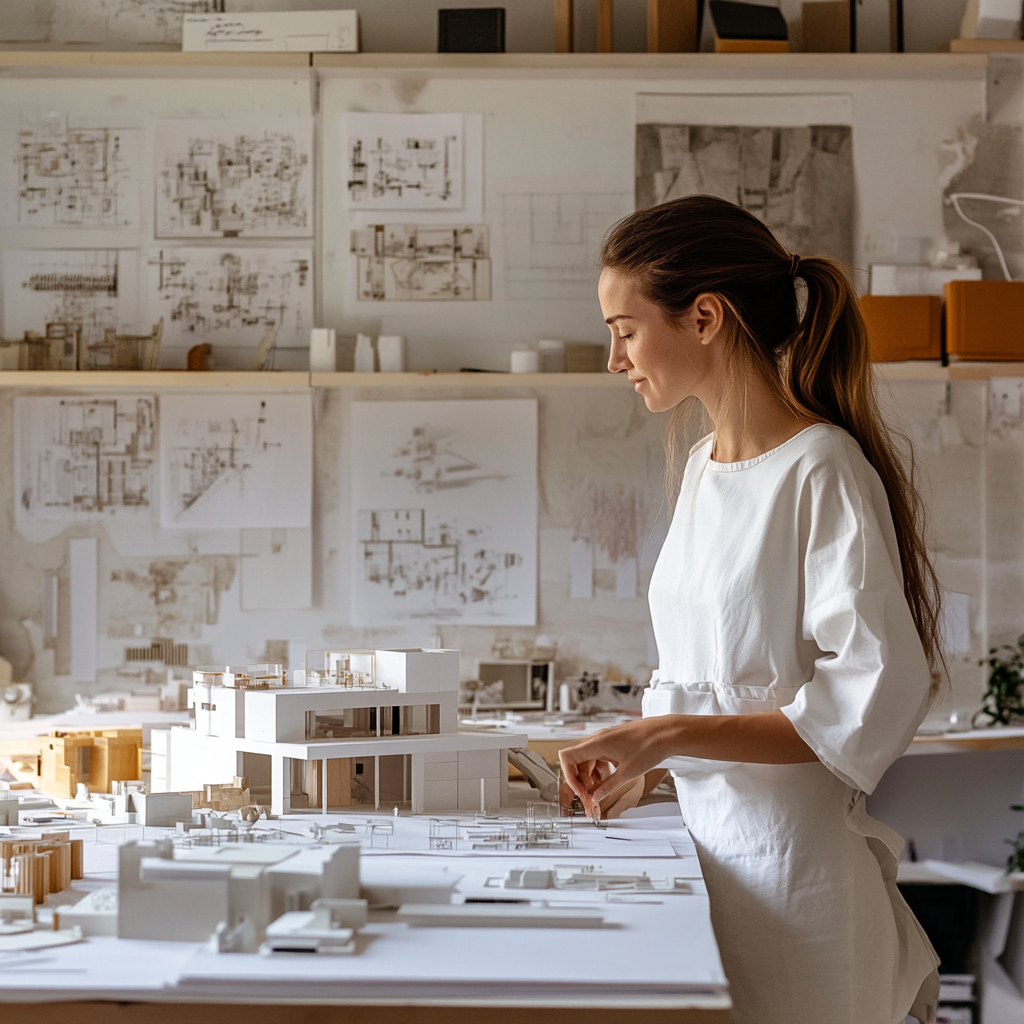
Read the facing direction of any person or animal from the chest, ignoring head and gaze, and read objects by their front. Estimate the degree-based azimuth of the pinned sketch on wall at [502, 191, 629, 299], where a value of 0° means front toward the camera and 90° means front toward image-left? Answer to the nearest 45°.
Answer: approximately 0°

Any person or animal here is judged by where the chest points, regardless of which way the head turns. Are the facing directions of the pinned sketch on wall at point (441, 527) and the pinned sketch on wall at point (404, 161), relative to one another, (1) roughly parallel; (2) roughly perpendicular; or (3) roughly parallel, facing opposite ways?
roughly parallel

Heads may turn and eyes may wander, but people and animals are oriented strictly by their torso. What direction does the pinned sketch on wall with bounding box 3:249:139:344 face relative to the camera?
toward the camera

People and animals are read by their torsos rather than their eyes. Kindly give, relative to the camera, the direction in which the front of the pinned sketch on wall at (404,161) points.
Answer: facing the viewer

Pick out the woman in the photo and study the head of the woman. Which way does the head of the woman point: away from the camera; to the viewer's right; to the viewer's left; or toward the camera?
to the viewer's left

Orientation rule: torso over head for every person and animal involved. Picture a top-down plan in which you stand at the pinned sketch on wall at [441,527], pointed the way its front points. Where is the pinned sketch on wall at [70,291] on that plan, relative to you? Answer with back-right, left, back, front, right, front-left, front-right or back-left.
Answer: right

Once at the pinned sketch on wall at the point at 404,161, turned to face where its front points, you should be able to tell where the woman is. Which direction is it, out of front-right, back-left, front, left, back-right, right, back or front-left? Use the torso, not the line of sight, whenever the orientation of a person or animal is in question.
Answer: front

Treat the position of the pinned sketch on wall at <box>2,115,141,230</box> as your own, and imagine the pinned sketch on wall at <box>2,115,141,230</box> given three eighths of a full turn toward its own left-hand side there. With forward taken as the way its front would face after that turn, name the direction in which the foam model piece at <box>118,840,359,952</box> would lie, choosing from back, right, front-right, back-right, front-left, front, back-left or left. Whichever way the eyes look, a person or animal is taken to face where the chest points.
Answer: back-right

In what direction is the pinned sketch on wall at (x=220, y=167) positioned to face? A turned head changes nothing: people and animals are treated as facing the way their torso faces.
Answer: toward the camera

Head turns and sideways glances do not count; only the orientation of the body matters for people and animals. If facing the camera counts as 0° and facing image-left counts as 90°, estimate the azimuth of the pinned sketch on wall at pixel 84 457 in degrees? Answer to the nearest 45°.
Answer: approximately 0°

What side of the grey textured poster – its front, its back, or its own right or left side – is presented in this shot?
front
